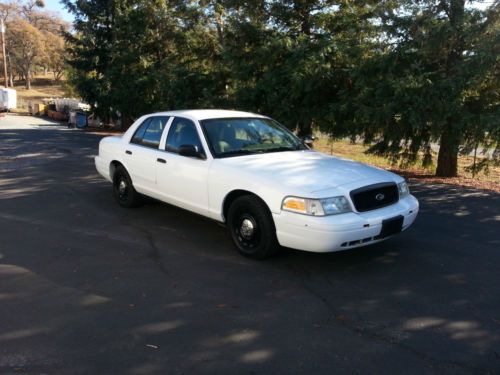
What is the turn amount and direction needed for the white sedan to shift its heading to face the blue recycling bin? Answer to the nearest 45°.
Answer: approximately 180°

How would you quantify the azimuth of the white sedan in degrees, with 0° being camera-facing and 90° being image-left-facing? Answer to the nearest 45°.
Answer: approximately 315°
